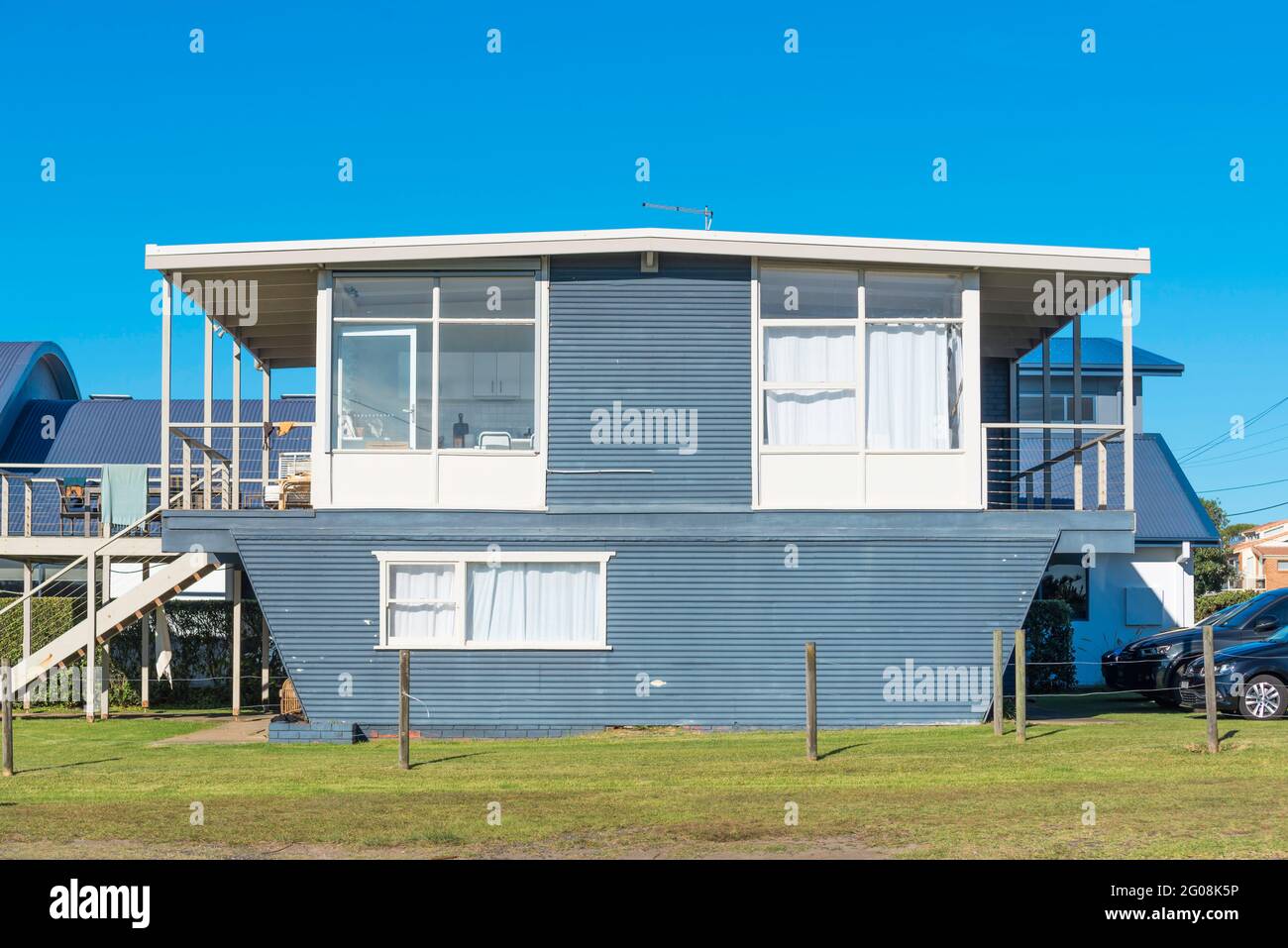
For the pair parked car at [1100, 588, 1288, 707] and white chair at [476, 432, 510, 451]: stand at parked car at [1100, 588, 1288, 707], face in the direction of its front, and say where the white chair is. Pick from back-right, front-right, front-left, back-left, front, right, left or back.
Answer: front

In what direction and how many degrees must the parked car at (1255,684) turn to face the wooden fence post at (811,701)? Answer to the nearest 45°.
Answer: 0° — it already faces it

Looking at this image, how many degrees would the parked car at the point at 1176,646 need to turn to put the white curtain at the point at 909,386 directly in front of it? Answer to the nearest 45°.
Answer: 0° — it already faces it

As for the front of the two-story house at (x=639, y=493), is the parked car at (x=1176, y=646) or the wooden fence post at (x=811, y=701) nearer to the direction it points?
the wooden fence post

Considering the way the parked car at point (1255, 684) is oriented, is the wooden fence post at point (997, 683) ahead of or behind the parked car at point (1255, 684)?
ahead

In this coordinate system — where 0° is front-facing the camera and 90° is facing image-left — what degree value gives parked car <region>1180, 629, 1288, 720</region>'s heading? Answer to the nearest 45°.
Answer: approximately 45°

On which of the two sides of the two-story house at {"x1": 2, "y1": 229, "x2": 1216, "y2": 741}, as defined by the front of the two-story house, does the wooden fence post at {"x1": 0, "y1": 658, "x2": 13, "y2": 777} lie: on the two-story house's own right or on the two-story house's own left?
on the two-story house's own right

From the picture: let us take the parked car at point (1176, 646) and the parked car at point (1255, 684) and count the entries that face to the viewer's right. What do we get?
0

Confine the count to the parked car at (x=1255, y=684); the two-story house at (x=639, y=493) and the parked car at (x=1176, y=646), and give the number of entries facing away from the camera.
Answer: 0

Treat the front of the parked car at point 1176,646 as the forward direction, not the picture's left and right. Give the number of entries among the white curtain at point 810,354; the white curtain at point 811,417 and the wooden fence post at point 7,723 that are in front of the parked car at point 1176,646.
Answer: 3

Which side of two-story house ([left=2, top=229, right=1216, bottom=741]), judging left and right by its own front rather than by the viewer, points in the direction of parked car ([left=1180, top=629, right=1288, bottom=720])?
left

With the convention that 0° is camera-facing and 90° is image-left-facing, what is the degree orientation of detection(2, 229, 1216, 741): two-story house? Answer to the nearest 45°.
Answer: approximately 0°

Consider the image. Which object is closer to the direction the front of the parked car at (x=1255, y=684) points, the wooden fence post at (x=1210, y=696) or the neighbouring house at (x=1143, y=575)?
the wooden fence post

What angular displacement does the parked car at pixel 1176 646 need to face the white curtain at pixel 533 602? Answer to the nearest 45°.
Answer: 0° — it already faces it

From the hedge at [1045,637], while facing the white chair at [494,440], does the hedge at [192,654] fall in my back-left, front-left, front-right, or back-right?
front-right
